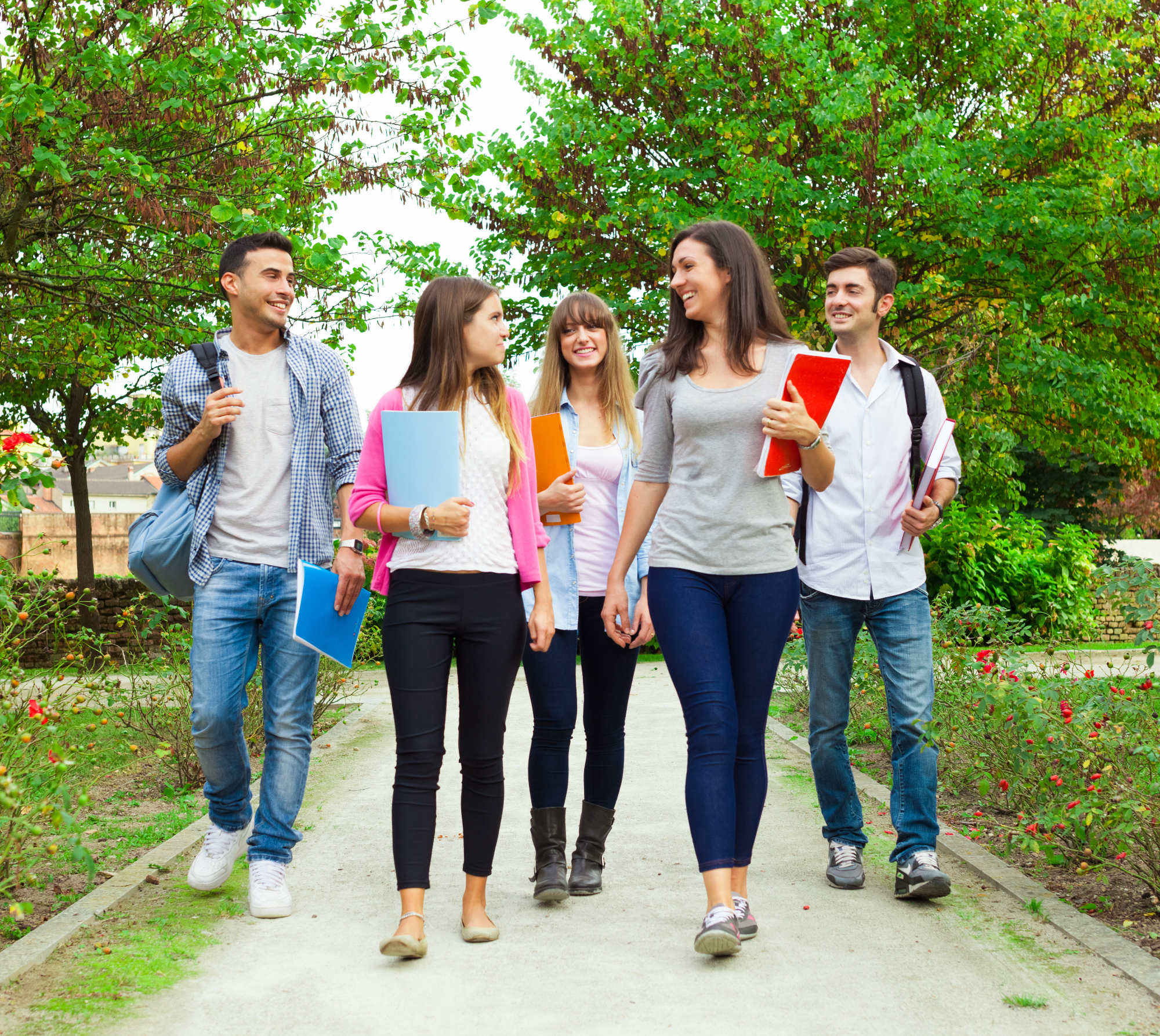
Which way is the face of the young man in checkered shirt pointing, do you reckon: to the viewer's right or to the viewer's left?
to the viewer's right

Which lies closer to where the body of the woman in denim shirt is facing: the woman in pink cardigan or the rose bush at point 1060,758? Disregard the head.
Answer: the woman in pink cardigan

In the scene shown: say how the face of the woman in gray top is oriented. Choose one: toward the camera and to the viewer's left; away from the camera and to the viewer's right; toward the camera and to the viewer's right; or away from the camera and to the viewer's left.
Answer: toward the camera and to the viewer's left

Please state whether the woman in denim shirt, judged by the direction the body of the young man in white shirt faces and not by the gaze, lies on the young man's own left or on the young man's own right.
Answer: on the young man's own right

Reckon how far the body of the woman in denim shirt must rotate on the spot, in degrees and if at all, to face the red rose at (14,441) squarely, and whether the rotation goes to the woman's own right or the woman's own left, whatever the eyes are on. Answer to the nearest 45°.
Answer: approximately 90° to the woman's own right

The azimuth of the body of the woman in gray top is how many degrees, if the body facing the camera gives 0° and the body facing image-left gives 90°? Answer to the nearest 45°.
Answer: approximately 0°

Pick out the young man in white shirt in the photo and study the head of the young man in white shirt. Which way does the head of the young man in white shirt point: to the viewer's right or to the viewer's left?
to the viewer's left

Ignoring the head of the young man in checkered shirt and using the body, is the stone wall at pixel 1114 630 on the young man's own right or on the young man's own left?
on the young man's own left

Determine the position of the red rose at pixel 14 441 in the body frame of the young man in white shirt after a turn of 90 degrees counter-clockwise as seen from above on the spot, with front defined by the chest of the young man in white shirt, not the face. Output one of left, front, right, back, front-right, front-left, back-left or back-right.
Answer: back
